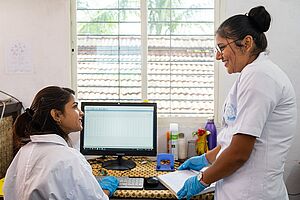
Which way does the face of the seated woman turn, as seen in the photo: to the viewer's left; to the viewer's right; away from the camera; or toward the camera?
to the viewer's right

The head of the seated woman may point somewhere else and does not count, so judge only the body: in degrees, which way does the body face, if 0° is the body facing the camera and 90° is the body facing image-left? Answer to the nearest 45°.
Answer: approximately 225°

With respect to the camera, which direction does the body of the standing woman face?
to the viewer's left

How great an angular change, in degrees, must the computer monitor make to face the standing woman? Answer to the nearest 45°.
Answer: approximately 45° to its left

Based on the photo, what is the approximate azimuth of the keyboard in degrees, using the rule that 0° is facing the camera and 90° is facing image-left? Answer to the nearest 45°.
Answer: approximately 0°

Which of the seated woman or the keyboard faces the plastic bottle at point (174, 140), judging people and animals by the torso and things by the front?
the seated woman
